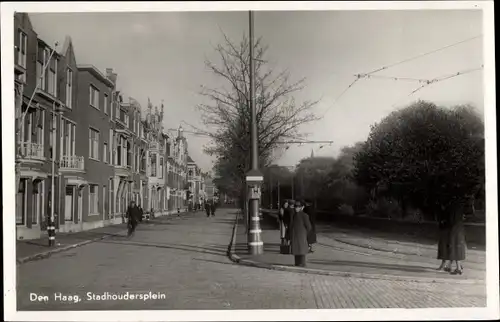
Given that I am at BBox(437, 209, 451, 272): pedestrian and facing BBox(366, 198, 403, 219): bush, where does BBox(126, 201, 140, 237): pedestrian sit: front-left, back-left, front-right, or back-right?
front-left
